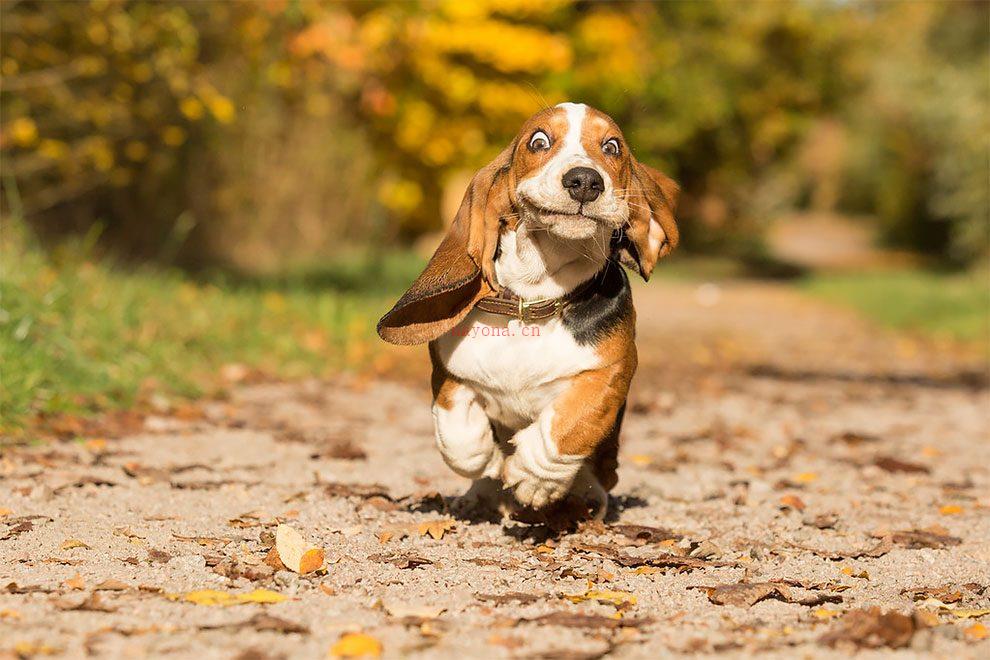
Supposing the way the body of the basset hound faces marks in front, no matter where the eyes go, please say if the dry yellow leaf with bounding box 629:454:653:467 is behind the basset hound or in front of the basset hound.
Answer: behind

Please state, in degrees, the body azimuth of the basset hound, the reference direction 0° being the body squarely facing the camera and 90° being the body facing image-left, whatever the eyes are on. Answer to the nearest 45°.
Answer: approximately 0°

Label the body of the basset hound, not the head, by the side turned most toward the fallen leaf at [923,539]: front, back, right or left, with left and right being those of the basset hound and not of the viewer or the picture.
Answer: left

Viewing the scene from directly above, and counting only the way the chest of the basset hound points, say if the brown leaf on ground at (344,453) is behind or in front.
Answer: behind

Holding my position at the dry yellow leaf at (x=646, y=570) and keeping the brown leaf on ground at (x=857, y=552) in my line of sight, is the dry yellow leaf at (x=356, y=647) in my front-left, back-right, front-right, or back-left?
back-right

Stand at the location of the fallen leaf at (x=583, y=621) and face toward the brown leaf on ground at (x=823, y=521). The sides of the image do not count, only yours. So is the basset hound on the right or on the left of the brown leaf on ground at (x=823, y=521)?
left
